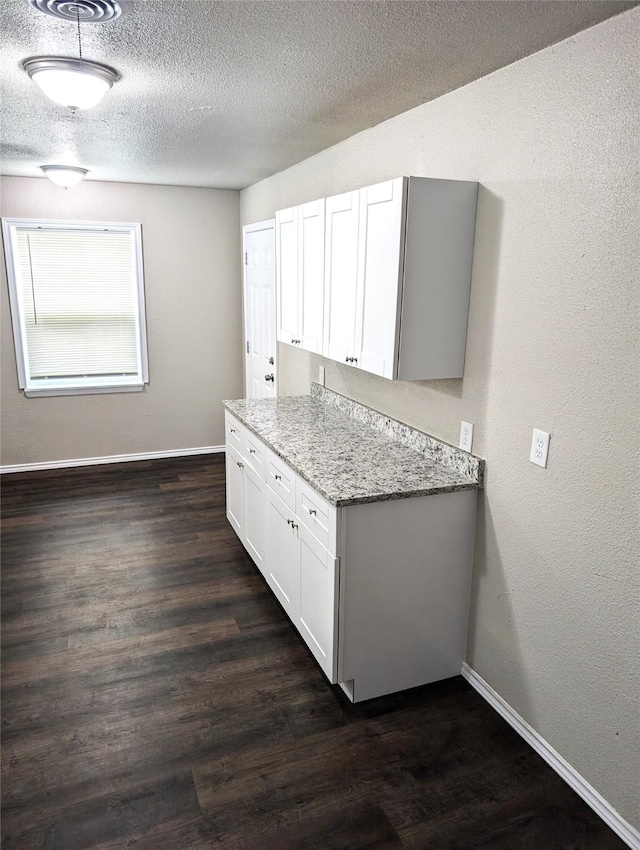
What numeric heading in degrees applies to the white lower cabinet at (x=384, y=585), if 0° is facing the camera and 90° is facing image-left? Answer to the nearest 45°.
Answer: approximately 45°

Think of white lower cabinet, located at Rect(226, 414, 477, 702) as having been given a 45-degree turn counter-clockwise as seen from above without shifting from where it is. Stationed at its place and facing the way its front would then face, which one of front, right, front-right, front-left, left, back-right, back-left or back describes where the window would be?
back-right

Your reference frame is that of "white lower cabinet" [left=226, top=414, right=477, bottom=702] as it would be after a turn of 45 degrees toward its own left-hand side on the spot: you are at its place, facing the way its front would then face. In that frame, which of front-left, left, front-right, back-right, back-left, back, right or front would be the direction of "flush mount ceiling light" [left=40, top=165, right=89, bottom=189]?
back-right

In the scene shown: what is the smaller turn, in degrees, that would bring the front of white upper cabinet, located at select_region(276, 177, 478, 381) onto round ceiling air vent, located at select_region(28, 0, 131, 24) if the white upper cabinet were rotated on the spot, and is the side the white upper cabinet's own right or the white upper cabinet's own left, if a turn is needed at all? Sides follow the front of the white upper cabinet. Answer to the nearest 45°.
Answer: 0° — it already faces it

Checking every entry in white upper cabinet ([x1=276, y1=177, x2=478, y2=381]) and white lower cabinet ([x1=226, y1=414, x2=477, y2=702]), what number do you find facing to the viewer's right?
0

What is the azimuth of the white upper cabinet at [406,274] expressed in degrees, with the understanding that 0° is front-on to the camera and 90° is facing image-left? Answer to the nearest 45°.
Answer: approximately 45°

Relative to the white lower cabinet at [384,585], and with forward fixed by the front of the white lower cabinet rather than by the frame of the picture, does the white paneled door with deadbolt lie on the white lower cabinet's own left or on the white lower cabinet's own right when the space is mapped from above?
on the white lower cabinet's own right
